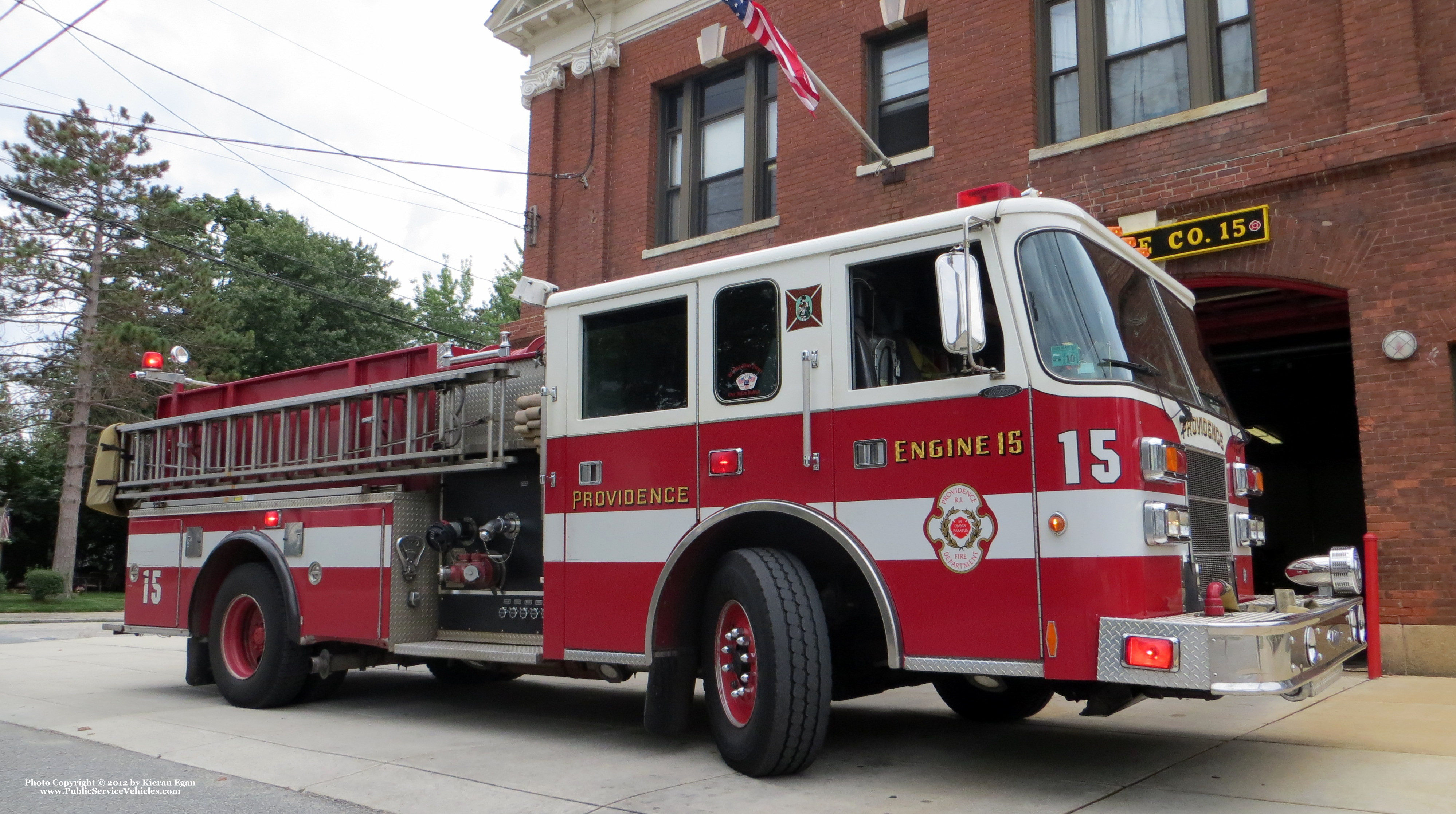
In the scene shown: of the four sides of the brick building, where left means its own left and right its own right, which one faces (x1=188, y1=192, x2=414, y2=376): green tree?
right

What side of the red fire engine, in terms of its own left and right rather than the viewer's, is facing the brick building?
left

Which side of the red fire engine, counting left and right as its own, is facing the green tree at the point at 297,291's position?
back

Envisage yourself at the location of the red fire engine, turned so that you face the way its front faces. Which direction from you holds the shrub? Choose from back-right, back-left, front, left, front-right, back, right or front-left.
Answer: back

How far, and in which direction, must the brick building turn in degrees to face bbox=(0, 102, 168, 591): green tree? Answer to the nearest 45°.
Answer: approximately 90° to its right

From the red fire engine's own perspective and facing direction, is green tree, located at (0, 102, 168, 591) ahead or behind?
behind

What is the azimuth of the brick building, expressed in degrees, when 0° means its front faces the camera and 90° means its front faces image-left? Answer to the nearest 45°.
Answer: approximately 45°

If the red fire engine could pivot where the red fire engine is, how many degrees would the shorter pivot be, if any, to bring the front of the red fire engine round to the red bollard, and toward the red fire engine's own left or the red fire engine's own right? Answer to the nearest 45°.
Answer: approximately 45° to the red fire engine's own left

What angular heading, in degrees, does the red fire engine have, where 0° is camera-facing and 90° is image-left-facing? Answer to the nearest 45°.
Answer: approximately 315°

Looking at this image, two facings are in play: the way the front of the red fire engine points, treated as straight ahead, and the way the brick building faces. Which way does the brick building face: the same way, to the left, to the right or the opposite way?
to the right

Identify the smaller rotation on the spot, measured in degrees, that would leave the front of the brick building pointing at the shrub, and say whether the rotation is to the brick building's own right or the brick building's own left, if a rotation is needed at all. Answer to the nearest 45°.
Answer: approximately 90° to the brick building's own right
